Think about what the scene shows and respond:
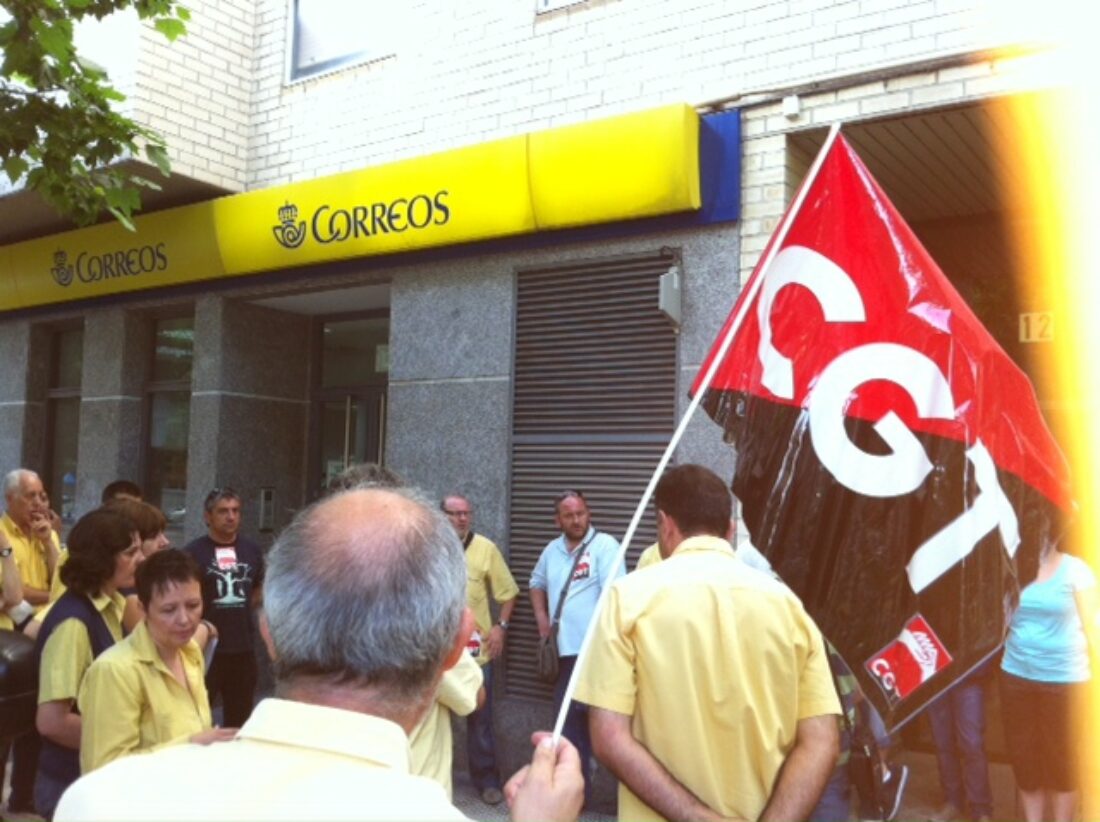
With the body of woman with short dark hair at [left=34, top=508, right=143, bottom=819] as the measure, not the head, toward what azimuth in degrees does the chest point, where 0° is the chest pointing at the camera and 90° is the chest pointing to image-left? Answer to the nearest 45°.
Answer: approximately 270°

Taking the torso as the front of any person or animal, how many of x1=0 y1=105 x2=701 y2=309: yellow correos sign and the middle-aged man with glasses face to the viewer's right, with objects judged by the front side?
0

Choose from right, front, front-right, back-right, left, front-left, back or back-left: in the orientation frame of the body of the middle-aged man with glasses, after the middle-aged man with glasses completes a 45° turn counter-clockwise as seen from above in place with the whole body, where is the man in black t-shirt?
right

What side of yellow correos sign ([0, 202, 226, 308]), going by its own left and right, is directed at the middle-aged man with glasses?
left

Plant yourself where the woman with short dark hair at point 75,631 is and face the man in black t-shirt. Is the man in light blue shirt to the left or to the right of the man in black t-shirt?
right

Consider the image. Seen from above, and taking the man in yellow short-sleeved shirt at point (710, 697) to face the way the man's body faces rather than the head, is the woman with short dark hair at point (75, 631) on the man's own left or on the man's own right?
on the man's own left

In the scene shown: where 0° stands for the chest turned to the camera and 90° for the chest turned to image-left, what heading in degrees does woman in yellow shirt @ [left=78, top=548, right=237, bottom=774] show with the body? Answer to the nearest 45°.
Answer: approximately 315°

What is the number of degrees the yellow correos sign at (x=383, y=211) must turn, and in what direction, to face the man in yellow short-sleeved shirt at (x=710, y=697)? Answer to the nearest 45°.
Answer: approximately 45° to its left

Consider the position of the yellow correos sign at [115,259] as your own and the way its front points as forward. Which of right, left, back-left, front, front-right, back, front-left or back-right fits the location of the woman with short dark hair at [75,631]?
front-left
